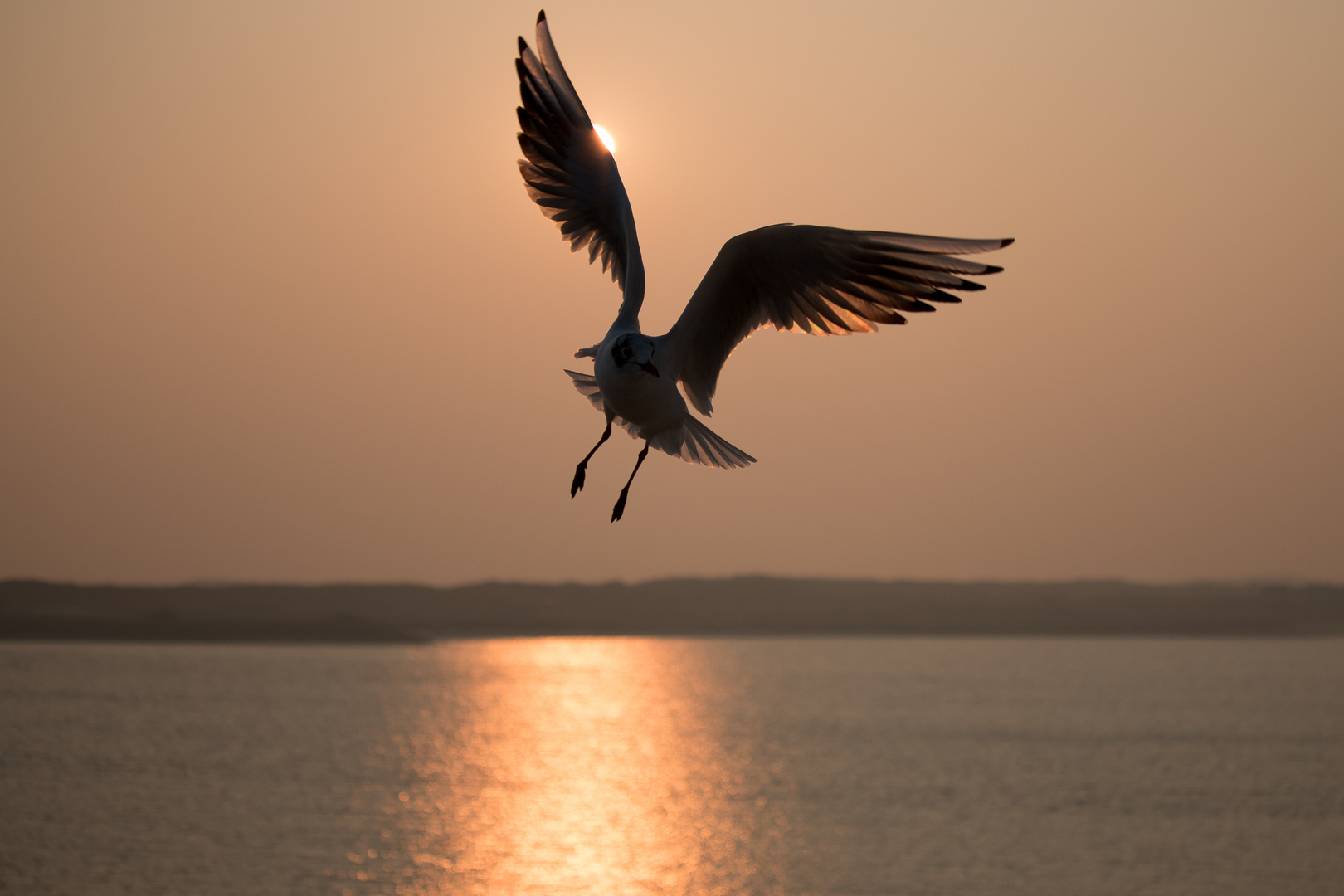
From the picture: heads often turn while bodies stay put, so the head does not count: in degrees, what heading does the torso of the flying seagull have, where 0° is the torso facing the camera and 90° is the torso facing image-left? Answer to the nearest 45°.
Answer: approximately 0°
